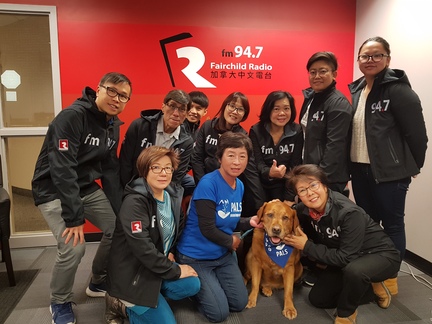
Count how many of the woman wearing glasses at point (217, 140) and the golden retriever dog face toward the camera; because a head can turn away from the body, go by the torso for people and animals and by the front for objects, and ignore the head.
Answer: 2

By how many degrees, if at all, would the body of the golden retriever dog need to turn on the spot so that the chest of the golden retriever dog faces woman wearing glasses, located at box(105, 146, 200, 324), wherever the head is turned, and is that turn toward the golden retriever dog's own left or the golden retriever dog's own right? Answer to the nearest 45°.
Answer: approximately 45° to the golden retriever dog's own right

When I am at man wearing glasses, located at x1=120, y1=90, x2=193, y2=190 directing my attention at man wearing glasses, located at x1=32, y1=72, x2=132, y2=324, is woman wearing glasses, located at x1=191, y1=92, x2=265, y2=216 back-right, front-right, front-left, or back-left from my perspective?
back-left

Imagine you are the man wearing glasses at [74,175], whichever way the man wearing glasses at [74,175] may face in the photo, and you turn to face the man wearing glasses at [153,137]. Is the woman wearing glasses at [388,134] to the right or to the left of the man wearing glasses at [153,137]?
right

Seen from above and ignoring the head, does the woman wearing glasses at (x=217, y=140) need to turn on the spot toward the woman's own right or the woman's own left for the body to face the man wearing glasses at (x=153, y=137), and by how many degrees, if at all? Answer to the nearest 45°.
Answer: approximately 45° to the woman's own right
